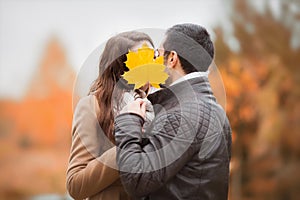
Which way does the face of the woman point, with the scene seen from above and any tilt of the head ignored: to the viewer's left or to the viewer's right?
to the viewer's right

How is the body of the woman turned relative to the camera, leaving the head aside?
to the viewer's right

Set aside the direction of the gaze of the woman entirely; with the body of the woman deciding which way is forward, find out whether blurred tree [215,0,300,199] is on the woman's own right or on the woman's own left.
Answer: on the woman's own left
